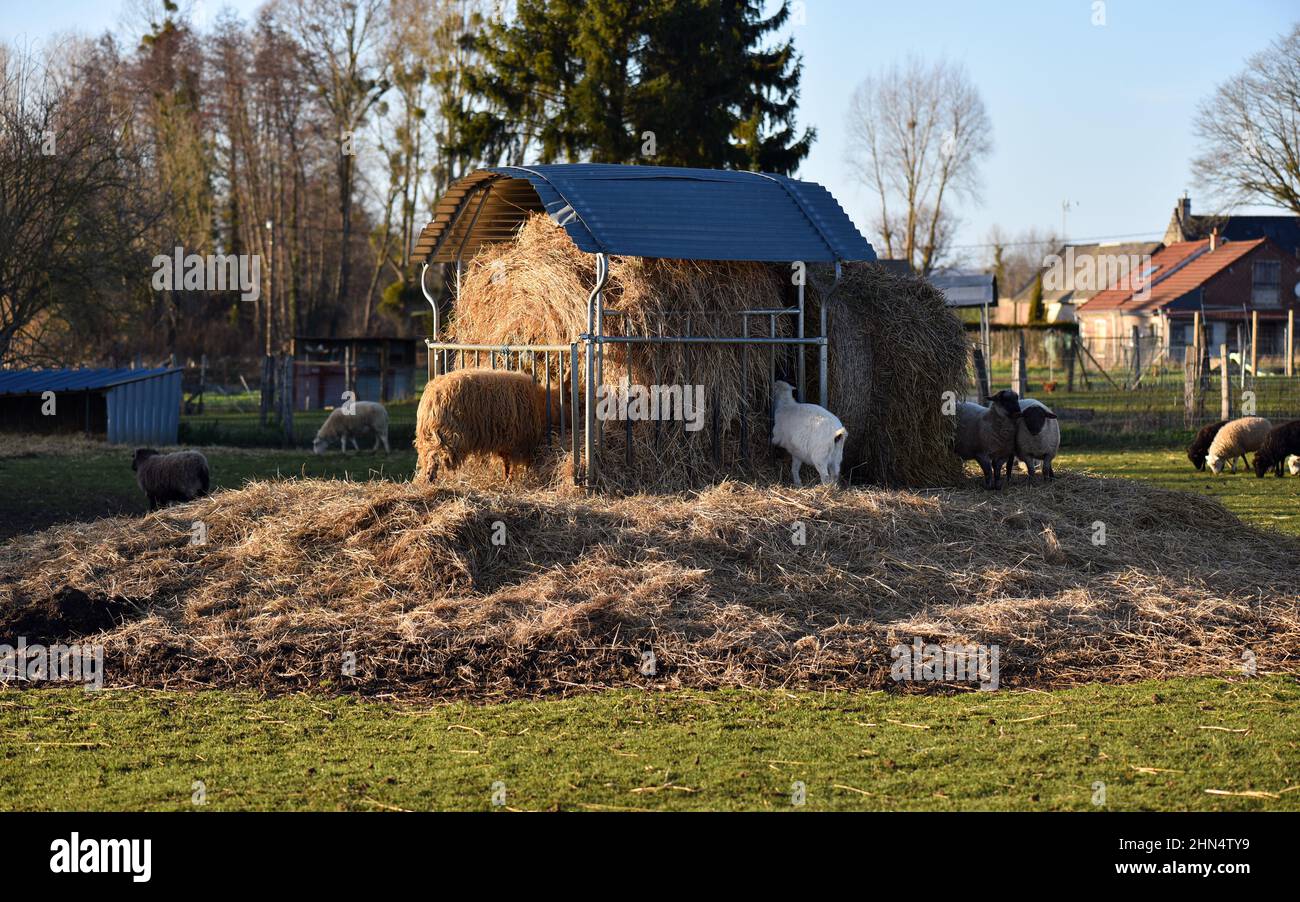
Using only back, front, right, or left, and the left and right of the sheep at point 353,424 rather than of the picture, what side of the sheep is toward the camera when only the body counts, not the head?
left

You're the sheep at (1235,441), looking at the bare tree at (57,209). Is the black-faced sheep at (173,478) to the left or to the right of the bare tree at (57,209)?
left

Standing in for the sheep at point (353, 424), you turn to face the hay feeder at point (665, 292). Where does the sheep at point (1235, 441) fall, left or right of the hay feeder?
left

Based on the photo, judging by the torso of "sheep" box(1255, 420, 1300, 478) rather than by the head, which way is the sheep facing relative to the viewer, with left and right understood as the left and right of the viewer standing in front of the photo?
facing to the left of the viewer

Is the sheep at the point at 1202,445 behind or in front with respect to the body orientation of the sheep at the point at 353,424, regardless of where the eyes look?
behind

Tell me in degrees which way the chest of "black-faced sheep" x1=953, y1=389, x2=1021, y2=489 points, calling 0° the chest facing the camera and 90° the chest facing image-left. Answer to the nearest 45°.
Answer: approximately 315°

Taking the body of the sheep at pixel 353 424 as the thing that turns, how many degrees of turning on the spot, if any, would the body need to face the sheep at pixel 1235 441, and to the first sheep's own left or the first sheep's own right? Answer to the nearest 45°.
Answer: approximately 135° to the first sheep's own left

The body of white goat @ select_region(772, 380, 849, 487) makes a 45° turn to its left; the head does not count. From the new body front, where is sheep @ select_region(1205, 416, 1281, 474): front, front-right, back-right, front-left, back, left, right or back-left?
back-right

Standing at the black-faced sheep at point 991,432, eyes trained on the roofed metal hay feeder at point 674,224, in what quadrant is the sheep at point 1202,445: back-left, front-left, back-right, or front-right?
back-right

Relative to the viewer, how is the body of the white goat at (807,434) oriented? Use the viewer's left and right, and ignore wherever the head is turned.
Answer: facing away from the viewer and to the left of the viewer
